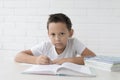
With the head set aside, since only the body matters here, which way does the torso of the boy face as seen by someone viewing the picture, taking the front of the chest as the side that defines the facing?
toward the camera
